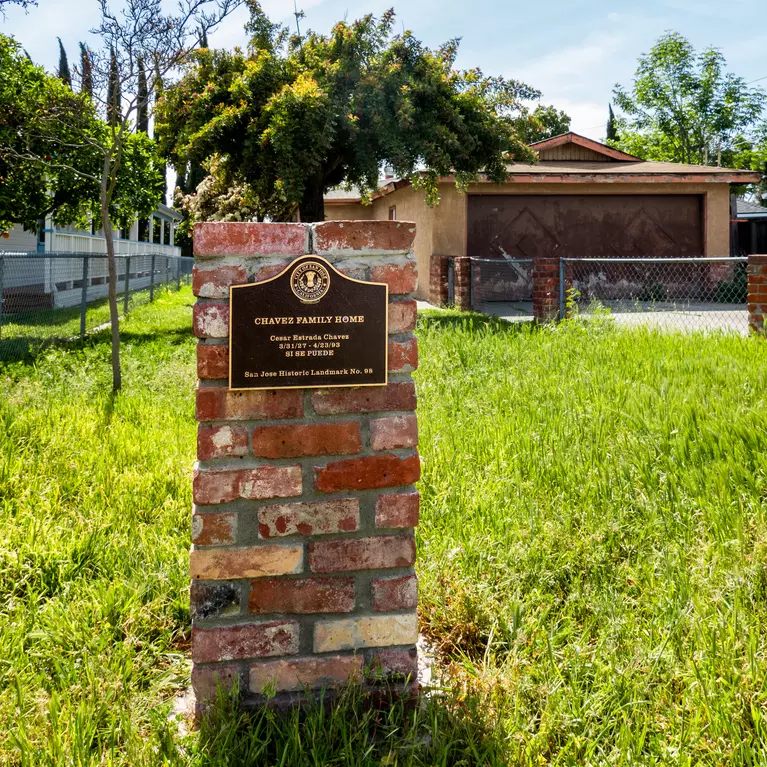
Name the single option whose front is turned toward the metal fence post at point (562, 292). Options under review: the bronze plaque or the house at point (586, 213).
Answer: the house

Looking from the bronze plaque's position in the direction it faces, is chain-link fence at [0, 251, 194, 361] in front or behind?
behind

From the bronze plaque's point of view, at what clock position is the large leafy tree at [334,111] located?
The large leafy tree is roughly at 6 o'clock from the bronze plaque.

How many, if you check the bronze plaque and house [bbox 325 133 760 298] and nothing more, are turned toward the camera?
2

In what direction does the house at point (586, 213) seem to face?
toward the camera

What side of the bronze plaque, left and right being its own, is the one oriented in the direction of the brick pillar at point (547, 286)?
back

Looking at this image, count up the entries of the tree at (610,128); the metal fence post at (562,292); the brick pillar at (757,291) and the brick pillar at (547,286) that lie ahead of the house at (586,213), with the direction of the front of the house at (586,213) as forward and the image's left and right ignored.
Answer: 3

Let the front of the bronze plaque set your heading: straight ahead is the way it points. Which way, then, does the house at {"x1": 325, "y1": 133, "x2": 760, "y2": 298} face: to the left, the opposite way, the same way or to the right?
the same way

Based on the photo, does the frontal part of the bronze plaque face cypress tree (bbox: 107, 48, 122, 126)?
no

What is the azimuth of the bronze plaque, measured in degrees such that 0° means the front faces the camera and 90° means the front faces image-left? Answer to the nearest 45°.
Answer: approximately 0°

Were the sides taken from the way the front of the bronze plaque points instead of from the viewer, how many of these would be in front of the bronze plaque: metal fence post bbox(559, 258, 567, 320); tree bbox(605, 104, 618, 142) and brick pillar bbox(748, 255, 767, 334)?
0

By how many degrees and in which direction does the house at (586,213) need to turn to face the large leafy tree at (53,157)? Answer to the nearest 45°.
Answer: approximately 45° to its right
